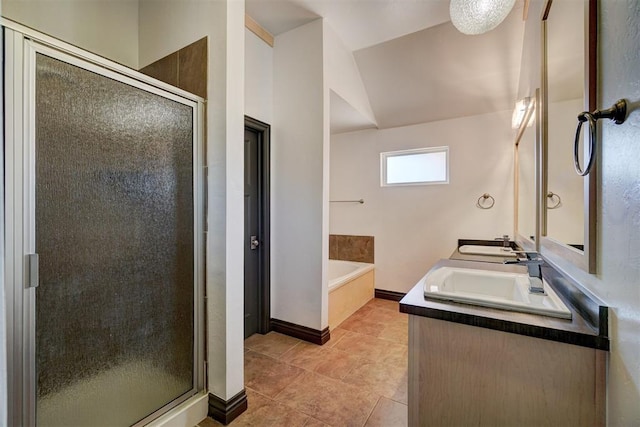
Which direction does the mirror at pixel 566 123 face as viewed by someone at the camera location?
facing the viewer and to the left of the viewer

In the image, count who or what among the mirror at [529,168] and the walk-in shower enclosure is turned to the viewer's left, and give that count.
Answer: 1

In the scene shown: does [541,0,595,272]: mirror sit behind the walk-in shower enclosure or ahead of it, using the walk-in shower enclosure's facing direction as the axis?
ahead

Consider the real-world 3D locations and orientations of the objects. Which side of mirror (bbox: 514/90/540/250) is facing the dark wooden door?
front

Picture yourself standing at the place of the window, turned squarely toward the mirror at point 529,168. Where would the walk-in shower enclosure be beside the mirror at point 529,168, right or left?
right

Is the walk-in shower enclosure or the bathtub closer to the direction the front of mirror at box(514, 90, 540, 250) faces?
the bathtub

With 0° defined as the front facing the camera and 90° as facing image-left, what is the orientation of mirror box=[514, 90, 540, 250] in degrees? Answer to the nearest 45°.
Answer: approximately 90°

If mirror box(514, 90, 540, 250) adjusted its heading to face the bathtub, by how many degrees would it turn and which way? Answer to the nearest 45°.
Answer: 0° — it already faces it

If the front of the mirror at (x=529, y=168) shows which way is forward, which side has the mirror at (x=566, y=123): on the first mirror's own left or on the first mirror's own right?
on the first mirror's own left

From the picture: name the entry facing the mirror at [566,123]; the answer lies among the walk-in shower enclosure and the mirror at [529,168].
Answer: the walk-in shower enclosure

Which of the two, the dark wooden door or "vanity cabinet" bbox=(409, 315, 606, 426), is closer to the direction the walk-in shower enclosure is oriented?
the vanity cabinet

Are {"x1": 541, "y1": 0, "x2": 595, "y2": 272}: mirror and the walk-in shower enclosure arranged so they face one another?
yes

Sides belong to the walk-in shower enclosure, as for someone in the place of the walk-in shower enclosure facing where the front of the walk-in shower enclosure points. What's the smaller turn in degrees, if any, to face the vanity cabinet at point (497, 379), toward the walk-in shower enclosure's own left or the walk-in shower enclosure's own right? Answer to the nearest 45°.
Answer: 0° — it already faces it

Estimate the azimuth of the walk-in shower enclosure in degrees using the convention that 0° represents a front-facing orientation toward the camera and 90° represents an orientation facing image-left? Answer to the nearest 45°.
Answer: approximately 315°

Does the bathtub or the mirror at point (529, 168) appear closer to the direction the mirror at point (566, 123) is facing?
the bathtub

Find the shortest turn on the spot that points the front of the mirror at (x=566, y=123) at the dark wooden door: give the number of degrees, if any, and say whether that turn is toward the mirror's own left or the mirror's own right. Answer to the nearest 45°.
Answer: approximately 45° to the mirror's own right
